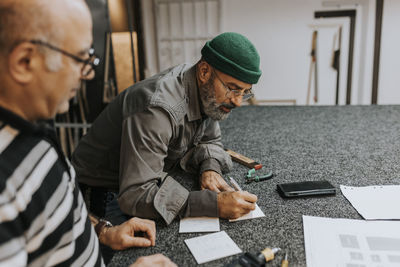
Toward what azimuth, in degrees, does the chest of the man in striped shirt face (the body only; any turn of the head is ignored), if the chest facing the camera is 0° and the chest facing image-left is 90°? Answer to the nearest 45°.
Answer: approximately 270°

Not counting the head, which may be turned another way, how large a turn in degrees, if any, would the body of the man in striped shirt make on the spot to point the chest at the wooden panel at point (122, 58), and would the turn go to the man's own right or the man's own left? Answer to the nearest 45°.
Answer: approximately 90° to the man's own left
